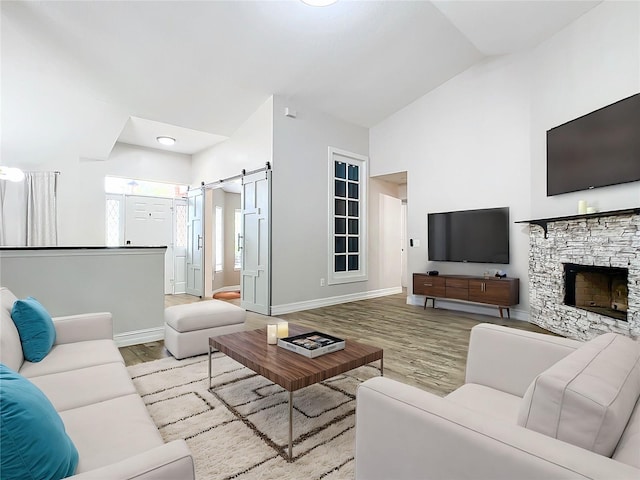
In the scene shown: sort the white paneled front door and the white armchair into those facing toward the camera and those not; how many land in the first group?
1

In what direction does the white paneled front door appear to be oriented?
toward the camera

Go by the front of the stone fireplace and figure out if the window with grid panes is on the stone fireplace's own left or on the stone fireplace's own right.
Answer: on the stone fireplace's own right

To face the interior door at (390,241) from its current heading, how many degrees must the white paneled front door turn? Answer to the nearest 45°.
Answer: approximately 45° to its left

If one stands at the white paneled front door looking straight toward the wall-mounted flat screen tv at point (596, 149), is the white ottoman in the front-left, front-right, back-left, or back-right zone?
front-right

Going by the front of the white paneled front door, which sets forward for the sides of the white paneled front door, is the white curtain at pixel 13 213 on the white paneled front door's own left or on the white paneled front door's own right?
on the white paneled front door's own right

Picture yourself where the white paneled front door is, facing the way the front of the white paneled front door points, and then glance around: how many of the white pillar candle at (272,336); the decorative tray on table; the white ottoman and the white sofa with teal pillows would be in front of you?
4

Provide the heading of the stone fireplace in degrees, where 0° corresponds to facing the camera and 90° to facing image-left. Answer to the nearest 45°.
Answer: approximately 45°

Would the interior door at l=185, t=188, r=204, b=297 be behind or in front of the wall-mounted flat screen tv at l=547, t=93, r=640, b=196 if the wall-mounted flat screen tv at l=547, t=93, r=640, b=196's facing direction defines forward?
in front

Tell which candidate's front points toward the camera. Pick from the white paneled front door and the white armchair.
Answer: the white paneled front door

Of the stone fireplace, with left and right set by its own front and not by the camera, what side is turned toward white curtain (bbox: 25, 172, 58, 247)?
front

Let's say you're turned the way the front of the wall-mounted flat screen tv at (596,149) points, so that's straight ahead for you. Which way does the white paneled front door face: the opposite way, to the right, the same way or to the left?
to the left

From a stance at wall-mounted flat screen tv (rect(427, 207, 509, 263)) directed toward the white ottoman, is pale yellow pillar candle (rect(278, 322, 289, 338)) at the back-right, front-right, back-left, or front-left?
front-left

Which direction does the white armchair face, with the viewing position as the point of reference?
facing away from the viewer and to the left of the viewer

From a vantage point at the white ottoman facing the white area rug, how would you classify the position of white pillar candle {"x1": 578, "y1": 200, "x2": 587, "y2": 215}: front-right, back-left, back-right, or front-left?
front-left

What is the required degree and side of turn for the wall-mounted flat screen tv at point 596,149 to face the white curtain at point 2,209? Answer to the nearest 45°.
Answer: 0° — it already faces it

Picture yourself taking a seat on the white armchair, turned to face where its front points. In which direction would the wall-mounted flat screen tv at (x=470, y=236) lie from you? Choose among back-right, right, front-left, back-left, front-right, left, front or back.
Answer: front-right

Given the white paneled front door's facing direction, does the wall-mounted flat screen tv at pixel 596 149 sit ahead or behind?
ahead

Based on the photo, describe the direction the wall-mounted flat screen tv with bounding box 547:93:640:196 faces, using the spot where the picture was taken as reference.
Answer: facing the viewer and to the left of the viewer

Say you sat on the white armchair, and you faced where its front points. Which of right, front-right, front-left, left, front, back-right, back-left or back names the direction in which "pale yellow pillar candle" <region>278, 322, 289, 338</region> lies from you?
front
